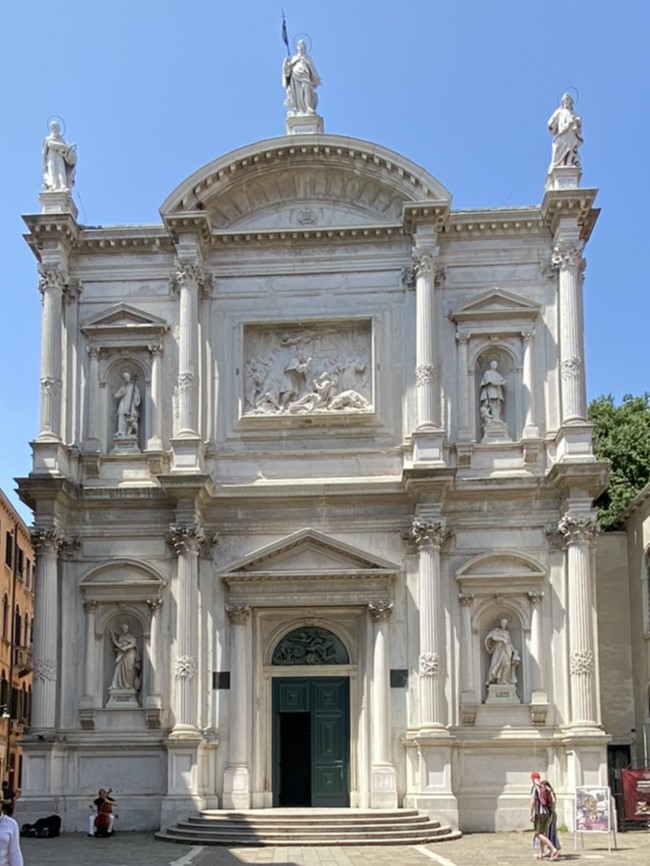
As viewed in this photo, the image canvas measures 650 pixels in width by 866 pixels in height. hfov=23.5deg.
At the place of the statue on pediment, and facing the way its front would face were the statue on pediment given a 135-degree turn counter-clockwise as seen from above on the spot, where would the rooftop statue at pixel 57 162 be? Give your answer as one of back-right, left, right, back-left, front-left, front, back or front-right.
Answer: back-left

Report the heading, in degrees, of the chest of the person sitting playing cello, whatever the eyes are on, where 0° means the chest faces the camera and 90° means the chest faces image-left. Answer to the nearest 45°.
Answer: approximately 0°

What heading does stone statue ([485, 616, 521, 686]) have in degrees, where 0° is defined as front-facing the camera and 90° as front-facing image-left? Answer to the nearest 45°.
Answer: approximately 0°
